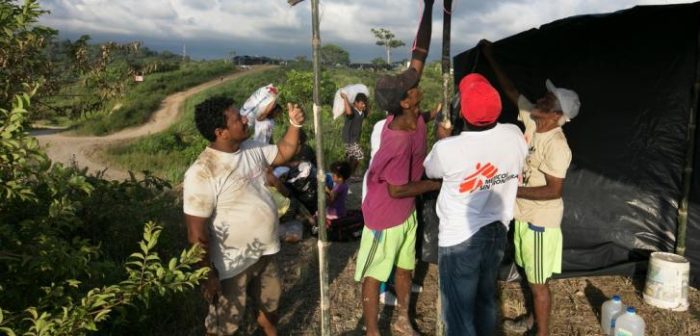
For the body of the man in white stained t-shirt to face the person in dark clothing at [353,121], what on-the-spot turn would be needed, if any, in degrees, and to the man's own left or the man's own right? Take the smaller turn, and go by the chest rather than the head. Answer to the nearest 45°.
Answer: approximately 135° to the man's own left

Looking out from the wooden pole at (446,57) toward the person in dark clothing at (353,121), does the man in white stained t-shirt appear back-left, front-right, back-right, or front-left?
back-left

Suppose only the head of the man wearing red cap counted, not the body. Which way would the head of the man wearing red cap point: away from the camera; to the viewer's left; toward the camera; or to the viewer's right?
away from the camera

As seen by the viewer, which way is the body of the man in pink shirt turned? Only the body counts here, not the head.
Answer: to the viewer's right

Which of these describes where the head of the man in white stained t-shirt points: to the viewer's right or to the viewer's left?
to the viewer's right

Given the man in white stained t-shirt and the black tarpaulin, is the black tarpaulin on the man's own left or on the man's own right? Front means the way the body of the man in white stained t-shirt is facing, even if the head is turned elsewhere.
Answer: on the man's own left

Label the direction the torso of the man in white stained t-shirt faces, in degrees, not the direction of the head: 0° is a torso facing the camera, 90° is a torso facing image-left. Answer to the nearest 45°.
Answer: approximately 315°

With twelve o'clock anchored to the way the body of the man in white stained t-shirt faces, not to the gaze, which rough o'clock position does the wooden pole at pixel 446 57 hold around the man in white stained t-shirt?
The wooden pole is roughly at 10 o'clock from the man in white stained t-shirt.

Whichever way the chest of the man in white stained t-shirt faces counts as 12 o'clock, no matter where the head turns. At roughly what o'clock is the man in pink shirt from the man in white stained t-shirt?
The man in pink shirt is roughly at 10 o'clock from the man in white stained t-shirt.

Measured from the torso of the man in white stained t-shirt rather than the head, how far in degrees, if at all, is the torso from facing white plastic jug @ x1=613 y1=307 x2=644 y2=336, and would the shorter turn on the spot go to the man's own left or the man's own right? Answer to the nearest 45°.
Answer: approximately 45° to the man's own left
